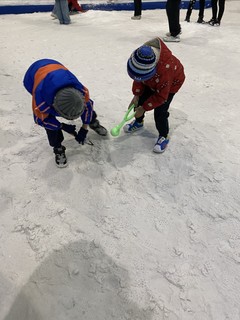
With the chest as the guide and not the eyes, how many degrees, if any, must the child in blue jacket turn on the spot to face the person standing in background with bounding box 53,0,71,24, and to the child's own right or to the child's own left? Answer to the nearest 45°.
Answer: approximately 135° to the child's own left

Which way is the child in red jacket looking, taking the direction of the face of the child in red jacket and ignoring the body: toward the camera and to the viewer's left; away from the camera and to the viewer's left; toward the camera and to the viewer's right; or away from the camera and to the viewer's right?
toward the camera and to the viewer's left

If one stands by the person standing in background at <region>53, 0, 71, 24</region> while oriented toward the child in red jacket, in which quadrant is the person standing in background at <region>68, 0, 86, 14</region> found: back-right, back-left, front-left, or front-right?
back-left

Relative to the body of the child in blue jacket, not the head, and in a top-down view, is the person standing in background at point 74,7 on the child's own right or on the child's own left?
on the child's own left

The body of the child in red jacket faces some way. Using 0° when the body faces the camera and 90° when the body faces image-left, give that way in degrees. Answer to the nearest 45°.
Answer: approximately 45°

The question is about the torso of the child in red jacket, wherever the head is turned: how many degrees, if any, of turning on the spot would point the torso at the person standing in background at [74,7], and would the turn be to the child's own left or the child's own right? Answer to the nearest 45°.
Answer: approximately 135° to the child's own right

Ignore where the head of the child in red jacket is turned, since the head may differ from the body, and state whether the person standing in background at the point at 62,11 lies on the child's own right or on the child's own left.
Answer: on the child's own right
